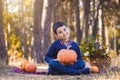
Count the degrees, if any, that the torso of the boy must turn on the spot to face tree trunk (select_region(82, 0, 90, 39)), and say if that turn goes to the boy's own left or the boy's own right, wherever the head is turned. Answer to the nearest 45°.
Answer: approximately 180°

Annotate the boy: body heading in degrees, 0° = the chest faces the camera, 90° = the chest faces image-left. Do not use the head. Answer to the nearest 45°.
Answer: approximately 0°

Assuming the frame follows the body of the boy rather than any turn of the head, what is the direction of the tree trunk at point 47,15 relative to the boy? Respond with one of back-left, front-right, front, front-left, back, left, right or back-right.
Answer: back

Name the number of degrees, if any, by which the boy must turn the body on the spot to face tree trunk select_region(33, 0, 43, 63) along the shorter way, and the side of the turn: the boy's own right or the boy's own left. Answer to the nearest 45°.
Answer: approximately 180°

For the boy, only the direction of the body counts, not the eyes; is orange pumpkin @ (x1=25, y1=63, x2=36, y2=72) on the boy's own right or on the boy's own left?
on the boy's own right
